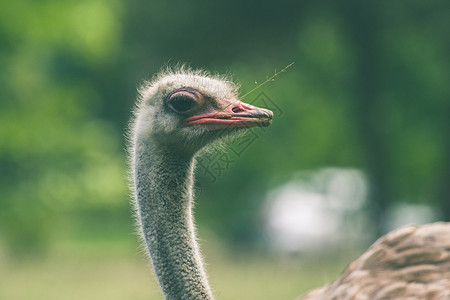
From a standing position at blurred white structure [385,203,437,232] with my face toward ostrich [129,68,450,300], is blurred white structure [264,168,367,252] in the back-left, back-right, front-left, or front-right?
front-right

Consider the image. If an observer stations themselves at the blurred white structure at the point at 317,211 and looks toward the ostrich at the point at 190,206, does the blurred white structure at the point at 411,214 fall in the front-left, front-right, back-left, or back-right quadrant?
back-left

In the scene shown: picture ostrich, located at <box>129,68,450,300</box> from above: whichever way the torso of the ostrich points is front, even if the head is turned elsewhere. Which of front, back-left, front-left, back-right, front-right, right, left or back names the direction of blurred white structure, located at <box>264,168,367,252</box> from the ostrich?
right

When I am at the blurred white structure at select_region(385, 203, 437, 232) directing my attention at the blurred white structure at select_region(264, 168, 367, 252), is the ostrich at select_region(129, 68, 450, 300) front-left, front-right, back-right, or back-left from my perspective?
front-left

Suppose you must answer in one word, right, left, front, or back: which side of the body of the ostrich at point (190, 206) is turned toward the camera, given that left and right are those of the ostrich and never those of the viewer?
left

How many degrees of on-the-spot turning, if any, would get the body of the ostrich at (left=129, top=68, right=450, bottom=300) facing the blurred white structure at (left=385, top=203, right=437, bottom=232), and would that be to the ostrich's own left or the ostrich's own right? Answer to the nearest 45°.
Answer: approximately 90° to the ostrich's own right
